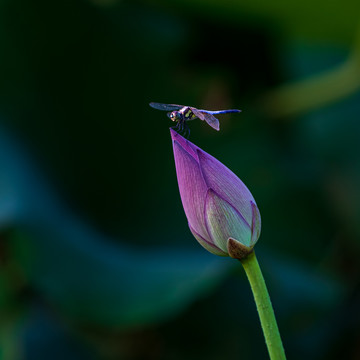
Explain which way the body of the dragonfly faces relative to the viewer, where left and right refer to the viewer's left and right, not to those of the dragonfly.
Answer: facing the viewer and to the left of the viewer
